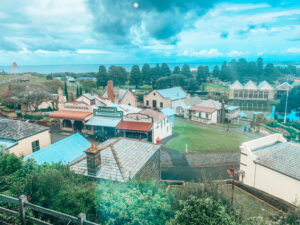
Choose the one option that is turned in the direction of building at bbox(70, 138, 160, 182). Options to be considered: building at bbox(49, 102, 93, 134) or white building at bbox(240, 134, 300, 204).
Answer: building at bbox(49, 102, 93, 134)

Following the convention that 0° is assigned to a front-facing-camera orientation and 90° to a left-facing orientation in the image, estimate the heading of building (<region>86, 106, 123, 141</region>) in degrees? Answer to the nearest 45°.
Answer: approximately 0°

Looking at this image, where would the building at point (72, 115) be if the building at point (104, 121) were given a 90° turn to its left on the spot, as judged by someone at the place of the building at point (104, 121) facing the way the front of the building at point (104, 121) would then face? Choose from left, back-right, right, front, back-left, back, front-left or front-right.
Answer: back-left

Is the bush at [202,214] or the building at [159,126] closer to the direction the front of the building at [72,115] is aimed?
the bush

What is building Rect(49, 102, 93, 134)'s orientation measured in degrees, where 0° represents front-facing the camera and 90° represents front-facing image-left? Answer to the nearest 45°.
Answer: approximately 0°

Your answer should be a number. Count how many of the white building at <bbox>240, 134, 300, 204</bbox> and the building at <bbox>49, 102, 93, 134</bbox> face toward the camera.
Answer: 1

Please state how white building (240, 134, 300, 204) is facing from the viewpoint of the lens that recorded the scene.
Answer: facing away from the viewer and to the left of the viewer

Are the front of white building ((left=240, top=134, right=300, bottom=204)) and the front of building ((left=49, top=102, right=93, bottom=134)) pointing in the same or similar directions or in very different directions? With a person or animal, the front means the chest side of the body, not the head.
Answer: very different directions

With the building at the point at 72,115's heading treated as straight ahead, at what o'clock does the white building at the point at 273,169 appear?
The white building is roughly at 11 o'clock from the building.

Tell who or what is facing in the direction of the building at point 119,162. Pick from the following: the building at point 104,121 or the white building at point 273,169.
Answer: the building at point 104,121
